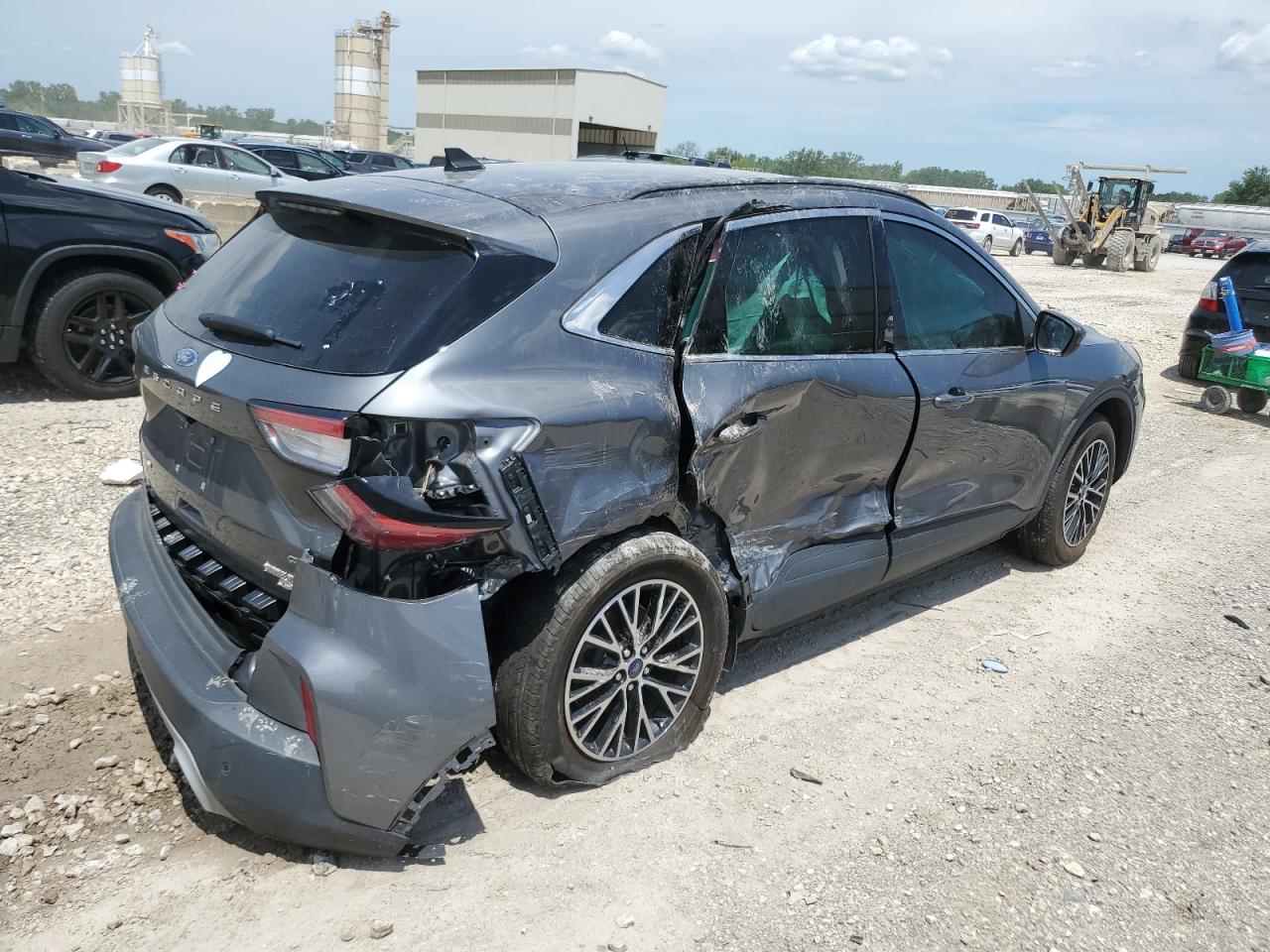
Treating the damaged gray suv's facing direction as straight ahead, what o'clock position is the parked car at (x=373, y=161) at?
The parked car is roughly at 10 o'clock from the damaged gray suv.

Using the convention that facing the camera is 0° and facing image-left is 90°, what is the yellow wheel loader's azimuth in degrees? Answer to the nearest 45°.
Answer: approximately 45°

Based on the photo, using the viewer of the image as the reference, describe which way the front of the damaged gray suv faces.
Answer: facing away from the viewer and to the right of the viewer

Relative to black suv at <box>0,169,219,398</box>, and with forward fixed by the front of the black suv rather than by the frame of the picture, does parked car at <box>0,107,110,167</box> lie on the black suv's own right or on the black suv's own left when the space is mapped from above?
on the black suv's own left

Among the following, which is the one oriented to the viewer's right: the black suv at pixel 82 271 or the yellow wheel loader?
the black suv

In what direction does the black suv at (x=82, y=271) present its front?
to the viewer's right

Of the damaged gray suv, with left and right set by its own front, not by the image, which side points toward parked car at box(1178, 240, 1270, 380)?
front
